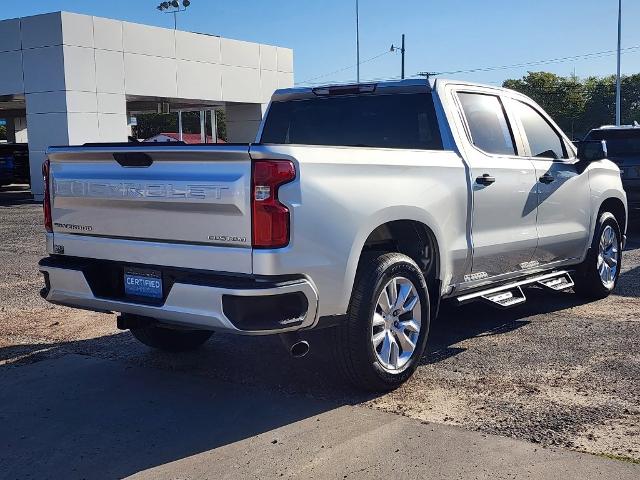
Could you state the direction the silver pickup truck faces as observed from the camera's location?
facing away from the viewer and to the right of the viewer

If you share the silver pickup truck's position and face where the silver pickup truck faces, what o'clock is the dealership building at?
The dealership building is roughly at 10 o'clock from the silver pickup truck.

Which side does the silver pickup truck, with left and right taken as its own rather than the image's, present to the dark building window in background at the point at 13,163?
left
